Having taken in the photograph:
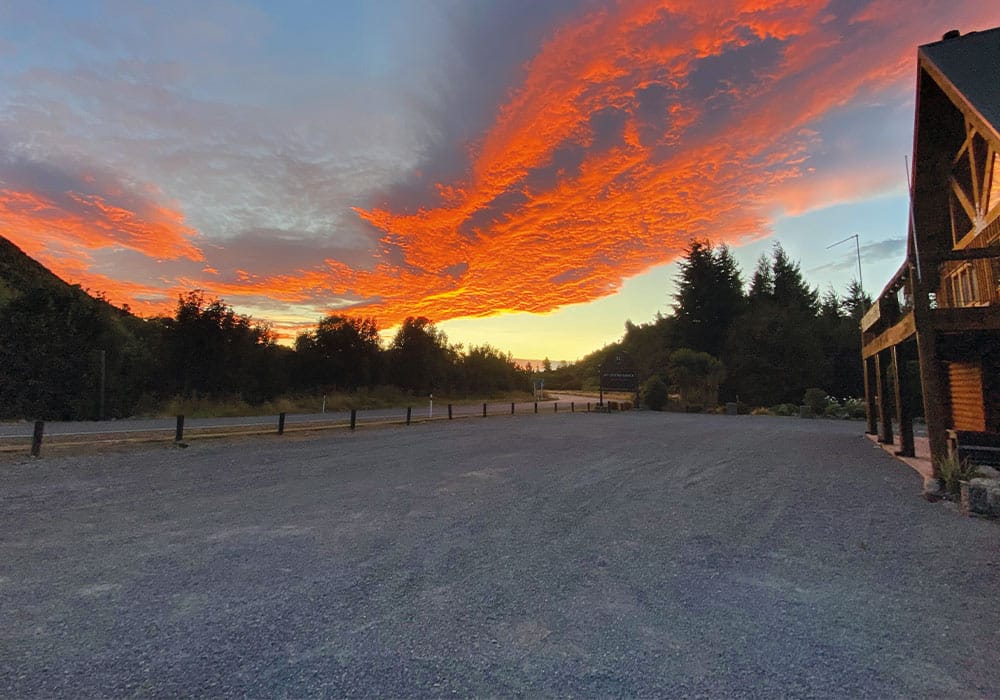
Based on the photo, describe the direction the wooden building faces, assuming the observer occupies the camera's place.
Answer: facing the viewer and to the left of the viewer

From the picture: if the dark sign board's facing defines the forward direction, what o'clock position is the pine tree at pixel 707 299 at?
The pine tree is roughly at 7 o'clock from the dark sign board.

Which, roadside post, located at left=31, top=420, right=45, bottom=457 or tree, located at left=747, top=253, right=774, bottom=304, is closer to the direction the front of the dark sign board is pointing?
the roadside post

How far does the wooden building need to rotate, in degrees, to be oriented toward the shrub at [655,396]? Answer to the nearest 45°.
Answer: approximately 90° to its right

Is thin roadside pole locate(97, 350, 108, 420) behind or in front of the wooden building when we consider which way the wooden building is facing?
in front

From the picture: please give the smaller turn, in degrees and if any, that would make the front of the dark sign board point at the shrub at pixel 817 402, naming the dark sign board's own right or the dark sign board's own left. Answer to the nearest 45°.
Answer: approximately 90° to the dark sign board's own left

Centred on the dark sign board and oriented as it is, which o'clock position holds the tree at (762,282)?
The tree is roughly at 7 o'clock from the dark sign board.

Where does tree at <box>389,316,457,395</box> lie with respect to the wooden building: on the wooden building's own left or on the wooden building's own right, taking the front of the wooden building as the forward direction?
on the wooden building's own right

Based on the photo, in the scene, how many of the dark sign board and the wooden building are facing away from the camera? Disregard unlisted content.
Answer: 0

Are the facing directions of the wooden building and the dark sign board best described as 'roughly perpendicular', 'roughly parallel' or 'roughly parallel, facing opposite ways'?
roughly perpendicular

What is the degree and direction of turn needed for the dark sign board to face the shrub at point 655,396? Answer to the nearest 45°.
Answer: approximately 90° to its left

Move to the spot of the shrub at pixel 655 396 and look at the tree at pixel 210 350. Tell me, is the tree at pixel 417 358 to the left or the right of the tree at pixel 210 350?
right

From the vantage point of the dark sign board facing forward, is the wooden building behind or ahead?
ahead

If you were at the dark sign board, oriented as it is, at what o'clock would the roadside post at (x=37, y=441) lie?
The roadside post is roughly at 1 o'clock from the dark sign board.

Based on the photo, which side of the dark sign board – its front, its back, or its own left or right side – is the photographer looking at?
front
